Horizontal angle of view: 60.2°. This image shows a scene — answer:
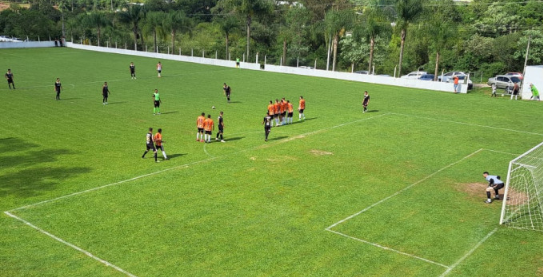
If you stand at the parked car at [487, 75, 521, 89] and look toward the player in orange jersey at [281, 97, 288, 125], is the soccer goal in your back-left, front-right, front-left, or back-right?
front-left

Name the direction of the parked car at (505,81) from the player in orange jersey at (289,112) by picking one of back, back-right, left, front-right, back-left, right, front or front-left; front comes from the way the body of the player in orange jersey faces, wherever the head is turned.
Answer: back-right

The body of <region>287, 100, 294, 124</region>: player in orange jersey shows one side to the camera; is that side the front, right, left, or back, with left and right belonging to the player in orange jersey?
left

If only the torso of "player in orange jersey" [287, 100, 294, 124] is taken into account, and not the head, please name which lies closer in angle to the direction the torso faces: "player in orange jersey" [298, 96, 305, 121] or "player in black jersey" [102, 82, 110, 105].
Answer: the player in black jersey

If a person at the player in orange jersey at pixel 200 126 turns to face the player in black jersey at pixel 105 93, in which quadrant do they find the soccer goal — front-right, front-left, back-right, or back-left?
back-right

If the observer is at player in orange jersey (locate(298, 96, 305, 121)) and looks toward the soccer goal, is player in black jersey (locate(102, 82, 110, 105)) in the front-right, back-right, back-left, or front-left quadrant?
back-right

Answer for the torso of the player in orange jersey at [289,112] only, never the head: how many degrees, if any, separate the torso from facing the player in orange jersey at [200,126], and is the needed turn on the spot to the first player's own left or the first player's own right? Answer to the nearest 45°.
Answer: approximately 45° to the first player's own left

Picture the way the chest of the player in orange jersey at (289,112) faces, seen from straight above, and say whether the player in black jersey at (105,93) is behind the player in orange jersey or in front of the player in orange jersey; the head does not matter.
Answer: in front

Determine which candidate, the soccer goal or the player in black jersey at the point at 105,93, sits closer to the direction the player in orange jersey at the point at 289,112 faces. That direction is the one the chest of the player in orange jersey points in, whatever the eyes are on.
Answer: the player in black jersey
